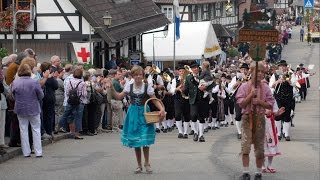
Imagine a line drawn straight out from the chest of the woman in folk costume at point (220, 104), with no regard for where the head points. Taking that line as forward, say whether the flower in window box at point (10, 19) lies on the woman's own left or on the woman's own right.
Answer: on the woman's own right

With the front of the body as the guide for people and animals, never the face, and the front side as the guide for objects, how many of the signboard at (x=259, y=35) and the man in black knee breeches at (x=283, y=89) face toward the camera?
2

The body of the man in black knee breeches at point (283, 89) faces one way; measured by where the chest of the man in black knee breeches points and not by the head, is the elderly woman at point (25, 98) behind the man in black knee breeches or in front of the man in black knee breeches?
in front

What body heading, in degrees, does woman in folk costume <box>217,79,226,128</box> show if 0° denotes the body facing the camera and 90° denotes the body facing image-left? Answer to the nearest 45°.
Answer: approximately 0°

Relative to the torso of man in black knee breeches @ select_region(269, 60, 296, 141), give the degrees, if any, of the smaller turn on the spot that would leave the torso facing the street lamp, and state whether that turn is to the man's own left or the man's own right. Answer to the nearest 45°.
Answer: approximately 135° to the man's own right

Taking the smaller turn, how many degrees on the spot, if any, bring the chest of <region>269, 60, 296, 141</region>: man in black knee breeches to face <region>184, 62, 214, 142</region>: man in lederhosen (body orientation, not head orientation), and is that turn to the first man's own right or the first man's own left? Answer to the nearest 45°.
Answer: approximately 90° to the first man's own right

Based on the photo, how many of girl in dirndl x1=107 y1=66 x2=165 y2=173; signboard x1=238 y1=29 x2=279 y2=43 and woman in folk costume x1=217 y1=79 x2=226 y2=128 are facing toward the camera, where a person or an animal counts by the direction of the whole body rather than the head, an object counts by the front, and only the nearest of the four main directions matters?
3

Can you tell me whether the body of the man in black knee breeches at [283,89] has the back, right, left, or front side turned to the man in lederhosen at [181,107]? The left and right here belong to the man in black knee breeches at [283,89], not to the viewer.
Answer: right

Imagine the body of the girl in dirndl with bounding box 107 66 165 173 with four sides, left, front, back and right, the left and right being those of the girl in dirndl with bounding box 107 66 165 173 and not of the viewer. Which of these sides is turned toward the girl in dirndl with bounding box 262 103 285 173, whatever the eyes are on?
left

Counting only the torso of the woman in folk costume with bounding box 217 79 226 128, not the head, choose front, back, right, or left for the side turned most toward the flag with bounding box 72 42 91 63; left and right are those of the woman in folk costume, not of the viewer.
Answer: right

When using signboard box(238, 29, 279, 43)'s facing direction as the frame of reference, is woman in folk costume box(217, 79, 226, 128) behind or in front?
behind
